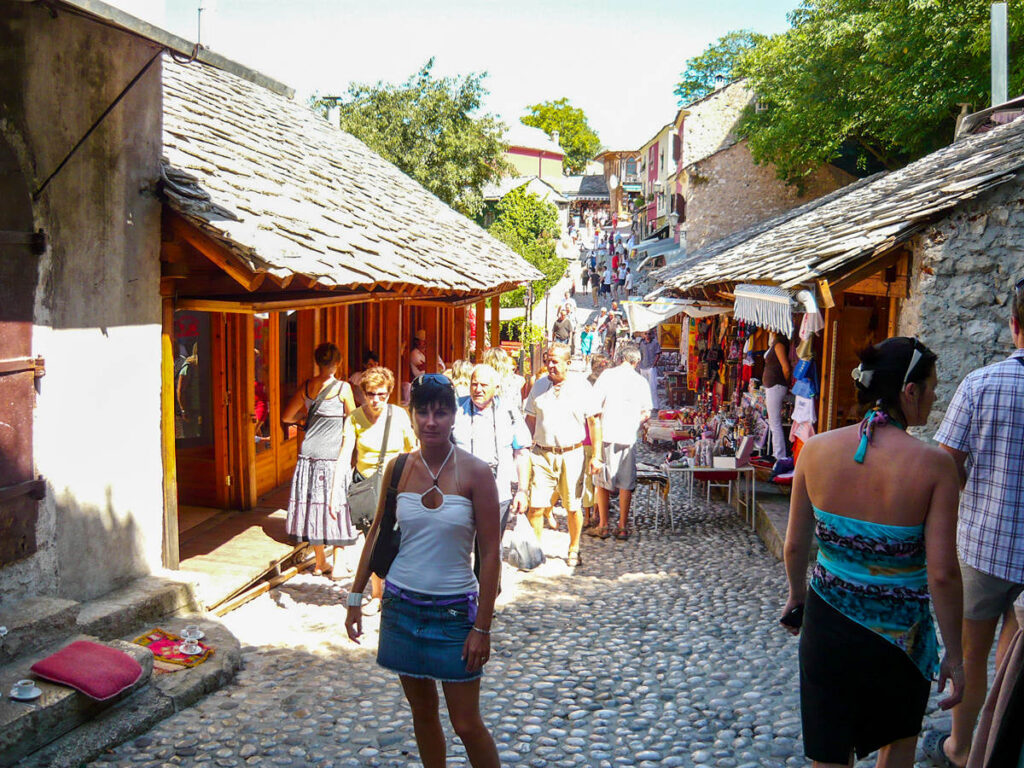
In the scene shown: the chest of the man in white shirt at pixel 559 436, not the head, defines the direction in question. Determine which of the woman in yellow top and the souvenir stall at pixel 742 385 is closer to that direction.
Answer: the woman in yellow top

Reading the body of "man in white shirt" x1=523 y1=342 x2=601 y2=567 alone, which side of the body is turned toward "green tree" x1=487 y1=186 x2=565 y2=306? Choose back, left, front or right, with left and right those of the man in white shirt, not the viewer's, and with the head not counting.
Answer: back

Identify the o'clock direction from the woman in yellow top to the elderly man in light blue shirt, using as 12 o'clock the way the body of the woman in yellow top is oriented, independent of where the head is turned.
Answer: The elderly man in light blue shirt is roughly at 9 o'clock from the woman in yellow top.

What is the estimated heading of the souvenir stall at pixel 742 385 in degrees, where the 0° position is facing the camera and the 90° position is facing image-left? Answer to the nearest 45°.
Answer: approximately 45°

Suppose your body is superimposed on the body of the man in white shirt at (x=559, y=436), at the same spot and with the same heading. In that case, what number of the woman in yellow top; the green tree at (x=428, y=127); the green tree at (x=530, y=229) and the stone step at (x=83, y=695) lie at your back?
2

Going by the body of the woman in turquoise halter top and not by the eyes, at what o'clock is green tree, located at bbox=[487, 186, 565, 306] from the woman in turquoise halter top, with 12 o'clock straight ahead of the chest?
The green tree is roughly at 11 o'clock from the woman in turquoise halter top.

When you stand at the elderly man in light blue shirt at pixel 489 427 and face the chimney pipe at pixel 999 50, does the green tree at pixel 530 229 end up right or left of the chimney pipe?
left
